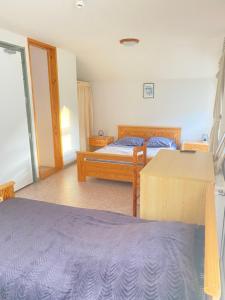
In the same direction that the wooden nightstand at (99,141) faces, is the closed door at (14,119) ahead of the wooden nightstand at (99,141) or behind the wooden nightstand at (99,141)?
ahead

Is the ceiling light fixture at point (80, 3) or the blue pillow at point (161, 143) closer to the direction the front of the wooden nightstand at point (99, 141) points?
the ceiling light fixture

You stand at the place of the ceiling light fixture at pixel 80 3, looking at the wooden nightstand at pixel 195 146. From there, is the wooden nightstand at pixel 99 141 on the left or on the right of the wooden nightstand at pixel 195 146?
left

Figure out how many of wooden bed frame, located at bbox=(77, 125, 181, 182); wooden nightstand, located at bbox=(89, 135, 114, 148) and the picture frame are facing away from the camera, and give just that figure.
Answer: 0

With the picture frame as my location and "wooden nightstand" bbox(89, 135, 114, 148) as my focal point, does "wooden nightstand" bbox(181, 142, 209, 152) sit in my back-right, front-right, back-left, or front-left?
back-left

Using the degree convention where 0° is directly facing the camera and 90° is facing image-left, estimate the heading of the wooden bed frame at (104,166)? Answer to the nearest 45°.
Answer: approximately 45°

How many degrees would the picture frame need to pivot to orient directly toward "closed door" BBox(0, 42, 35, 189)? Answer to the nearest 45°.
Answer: approximately 45° to its right

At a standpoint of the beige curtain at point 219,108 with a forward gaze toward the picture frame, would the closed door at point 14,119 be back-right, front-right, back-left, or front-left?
front-left

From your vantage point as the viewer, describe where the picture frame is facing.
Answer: facing the viewer

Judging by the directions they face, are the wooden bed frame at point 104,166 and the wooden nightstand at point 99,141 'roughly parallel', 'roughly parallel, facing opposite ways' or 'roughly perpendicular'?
roughly parallel

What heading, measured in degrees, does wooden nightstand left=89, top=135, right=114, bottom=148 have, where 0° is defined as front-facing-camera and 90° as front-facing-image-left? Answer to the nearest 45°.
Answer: approximately 45°

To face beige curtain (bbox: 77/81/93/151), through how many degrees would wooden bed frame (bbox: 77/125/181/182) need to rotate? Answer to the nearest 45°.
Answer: approximately 135° to its right

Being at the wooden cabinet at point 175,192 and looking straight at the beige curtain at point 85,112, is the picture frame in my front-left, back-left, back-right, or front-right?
front-right
